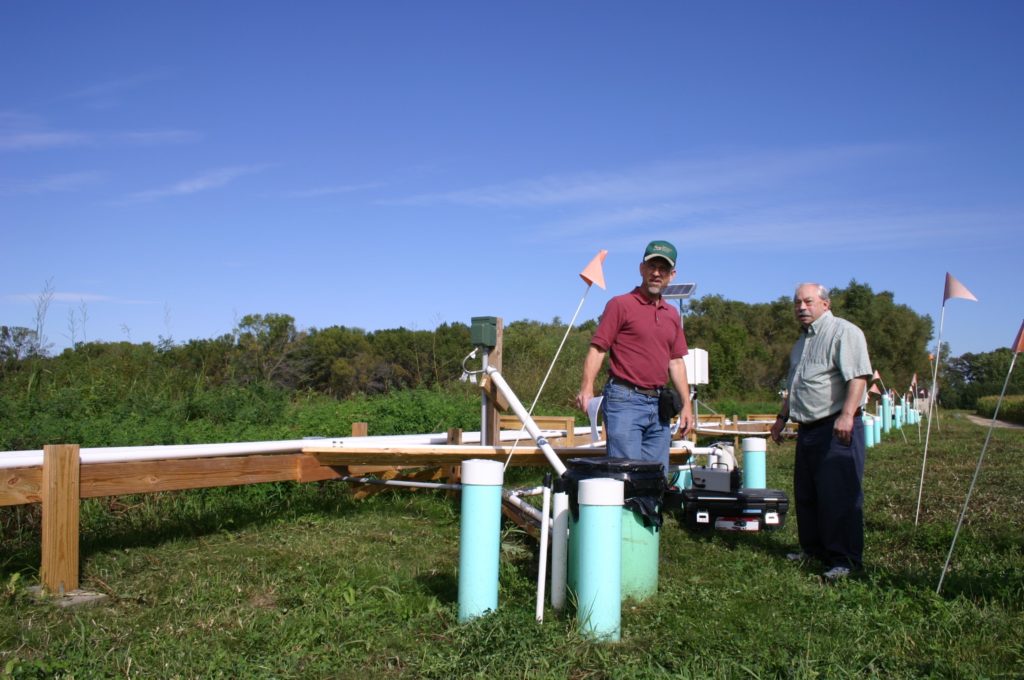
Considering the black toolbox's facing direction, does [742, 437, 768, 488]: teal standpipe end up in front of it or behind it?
behind

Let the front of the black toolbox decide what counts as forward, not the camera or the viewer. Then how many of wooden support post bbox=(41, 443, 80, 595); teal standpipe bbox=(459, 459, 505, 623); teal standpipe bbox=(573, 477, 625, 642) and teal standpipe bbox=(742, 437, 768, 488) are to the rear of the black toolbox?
1

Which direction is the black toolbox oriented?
toward the camera

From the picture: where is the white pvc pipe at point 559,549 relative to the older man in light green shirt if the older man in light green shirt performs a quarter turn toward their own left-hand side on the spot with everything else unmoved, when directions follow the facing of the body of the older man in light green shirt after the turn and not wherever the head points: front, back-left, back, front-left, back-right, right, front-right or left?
right

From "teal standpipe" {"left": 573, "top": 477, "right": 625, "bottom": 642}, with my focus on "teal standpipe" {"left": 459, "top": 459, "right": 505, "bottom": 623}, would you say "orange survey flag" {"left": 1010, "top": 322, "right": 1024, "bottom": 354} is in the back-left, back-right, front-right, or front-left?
back-right

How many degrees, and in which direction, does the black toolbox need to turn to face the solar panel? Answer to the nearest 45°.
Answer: approximately 180°

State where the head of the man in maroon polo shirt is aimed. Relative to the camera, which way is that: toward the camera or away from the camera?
toward the camera

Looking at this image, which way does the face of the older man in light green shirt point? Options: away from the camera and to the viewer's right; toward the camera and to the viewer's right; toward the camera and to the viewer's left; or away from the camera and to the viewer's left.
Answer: toward the camera and to the viewer's left

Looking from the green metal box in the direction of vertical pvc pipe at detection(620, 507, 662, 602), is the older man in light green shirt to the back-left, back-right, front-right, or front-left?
front-left

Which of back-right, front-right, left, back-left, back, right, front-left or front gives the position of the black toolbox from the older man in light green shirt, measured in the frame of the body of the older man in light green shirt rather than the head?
right

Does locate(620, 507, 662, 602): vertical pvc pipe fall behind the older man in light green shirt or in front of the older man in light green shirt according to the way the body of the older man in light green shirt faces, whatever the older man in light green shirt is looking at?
in front

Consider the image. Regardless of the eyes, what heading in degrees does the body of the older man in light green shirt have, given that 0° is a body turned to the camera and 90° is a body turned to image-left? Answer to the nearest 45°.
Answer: approximately 45°

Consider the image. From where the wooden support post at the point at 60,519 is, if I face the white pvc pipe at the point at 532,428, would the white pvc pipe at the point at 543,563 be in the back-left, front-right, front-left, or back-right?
front-right

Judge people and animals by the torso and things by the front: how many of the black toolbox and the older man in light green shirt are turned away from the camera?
0

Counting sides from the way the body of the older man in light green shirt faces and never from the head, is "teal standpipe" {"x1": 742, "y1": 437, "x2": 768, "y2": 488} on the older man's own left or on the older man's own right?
on the older man's own right
